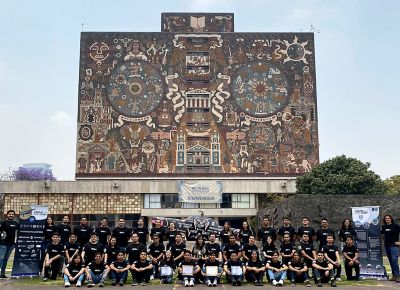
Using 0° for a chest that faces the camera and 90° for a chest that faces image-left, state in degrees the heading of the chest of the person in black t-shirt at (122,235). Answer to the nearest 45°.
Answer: approximately 0°

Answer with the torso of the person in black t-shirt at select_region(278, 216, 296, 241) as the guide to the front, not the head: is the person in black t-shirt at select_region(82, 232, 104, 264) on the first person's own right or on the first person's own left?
on the first person's own right

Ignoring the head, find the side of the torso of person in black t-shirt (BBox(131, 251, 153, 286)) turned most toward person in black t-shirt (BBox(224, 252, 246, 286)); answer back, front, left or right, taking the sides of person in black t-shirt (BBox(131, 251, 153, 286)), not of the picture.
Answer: left

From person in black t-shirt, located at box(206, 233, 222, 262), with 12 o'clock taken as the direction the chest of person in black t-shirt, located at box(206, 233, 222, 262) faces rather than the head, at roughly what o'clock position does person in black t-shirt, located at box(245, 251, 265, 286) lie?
person in black t-shirt, located at box(245, 251, 265, 286) is roughly at 10 o'clock from person in black t-shirt, located at box(206, 233, 222, 262).

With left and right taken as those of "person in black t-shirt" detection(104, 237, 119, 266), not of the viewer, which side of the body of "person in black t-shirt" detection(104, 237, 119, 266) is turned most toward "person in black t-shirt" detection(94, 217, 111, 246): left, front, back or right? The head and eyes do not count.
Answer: back

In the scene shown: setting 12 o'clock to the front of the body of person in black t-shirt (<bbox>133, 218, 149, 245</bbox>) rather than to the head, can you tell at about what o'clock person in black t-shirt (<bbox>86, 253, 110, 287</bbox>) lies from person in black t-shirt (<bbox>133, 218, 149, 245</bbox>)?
person in black t-shirt (<bbox>86, 253, 110, 287</bbox>) is roughly at 1 o'clock from person in black t-shirt (<bbox>133, 218, 149, 245</bbox>).

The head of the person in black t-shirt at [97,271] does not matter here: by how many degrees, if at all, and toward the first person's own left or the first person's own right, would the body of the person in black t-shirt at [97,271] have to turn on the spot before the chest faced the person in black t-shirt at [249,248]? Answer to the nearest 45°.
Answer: approximately 90° to the first person's own left

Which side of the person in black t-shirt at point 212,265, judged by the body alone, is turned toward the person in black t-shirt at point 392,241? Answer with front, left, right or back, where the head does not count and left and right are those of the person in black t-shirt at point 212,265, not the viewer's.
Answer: left

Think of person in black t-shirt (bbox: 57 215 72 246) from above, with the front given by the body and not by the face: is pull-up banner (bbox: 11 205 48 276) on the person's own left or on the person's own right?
on the person's own right

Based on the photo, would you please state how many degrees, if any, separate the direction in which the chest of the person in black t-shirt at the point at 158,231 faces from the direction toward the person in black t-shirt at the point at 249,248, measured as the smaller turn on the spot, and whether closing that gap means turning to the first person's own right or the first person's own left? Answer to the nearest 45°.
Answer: approximately 45° to the first person's own left

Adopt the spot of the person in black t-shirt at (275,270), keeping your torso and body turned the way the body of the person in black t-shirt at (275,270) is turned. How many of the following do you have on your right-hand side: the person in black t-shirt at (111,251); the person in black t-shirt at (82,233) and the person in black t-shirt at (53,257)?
3
